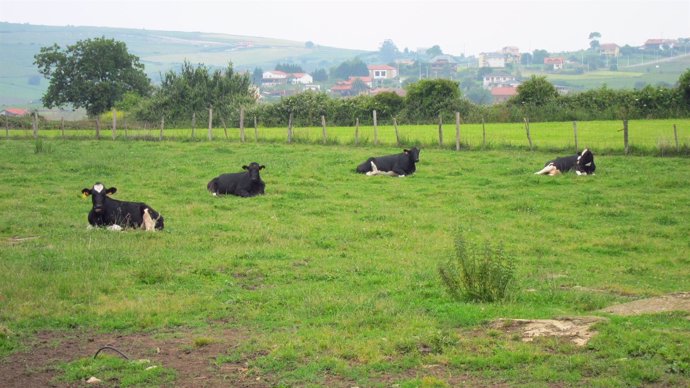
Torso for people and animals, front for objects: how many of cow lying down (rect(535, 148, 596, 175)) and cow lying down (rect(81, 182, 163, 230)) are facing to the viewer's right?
1

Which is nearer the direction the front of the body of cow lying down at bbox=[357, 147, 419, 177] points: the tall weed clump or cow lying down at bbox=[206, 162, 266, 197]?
the tall weed clump

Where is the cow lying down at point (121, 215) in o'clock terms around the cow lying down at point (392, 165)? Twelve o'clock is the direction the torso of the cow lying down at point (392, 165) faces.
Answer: the cow lying down at point (121, 215) is roughly at 4 o'clock from the cow lying down at point (392, 165).

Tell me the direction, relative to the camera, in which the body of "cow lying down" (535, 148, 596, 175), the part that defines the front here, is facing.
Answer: to the viewer's right

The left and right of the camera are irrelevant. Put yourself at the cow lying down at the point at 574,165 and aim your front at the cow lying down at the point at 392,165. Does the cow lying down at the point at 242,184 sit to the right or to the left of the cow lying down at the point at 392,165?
left

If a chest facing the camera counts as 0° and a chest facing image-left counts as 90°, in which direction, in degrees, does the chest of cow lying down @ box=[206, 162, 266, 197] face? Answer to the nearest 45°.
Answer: approximately 315°

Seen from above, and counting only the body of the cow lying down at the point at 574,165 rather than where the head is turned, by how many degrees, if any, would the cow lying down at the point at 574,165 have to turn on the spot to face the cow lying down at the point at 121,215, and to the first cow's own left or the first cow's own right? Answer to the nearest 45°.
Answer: approximately 135° to the first cow's own right

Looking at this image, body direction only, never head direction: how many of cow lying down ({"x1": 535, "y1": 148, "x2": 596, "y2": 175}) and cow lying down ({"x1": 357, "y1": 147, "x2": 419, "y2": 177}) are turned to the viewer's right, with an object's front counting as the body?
2

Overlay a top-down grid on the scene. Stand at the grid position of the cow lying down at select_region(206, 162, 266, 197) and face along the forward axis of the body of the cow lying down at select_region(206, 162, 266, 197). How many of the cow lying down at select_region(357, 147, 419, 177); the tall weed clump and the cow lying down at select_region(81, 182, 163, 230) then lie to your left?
1

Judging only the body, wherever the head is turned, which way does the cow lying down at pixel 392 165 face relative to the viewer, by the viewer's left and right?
facing to the right of the viewer

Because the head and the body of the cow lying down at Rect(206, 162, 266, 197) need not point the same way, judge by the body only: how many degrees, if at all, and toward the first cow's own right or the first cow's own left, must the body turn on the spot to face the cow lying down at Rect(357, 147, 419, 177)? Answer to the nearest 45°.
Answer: approximately 90° to the first cow's own left

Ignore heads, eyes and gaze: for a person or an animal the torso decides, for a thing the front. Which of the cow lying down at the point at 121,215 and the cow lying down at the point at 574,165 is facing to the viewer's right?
the cow lying down at the point at 574,165
